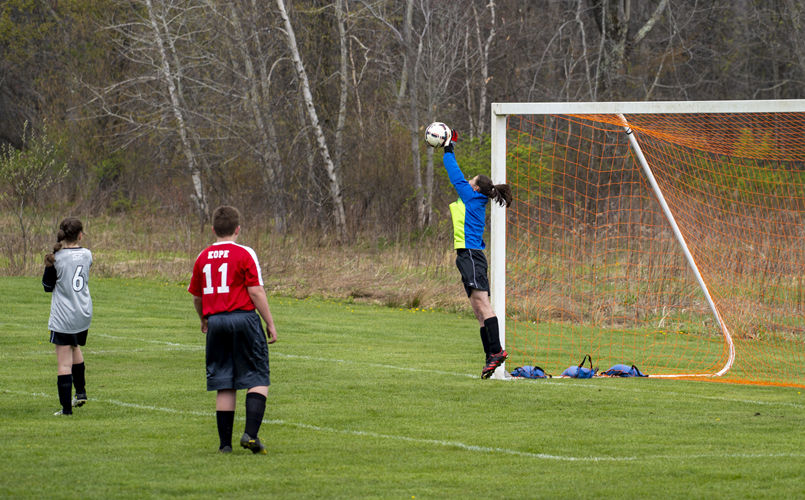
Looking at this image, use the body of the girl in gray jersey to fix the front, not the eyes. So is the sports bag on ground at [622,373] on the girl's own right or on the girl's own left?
on the girl's own right

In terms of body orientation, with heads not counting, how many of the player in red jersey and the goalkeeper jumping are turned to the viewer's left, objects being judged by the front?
1

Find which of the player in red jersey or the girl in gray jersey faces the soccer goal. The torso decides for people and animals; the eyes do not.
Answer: the player in red jersey

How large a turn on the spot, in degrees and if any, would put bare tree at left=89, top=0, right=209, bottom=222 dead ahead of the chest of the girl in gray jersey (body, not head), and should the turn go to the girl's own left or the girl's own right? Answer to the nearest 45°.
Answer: approximately 45° to the girl's own right

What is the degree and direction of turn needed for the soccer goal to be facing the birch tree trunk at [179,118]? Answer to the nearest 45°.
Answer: approximately 90° to its right

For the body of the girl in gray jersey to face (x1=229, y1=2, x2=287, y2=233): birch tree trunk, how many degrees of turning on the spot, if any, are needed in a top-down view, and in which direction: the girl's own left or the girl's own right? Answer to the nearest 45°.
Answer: approximately 45° to the girl's own right

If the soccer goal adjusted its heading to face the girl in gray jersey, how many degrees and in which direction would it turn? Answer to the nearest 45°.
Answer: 0° — it already faces them

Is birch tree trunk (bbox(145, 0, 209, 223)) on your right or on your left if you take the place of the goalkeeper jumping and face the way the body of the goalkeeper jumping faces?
on your right

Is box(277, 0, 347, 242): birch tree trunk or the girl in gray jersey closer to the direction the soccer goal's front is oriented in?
the girl in gray jersey

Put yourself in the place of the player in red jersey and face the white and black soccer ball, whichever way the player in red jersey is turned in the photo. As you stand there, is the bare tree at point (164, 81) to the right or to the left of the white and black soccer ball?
left

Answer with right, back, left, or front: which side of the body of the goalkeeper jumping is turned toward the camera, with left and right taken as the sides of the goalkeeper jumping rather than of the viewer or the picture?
left

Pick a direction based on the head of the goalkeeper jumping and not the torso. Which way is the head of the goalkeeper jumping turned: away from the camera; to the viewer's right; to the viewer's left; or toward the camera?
to the viewer's left

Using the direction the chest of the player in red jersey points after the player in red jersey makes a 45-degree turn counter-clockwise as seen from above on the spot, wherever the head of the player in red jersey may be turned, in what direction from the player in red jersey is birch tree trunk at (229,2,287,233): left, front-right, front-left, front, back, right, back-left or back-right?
front
